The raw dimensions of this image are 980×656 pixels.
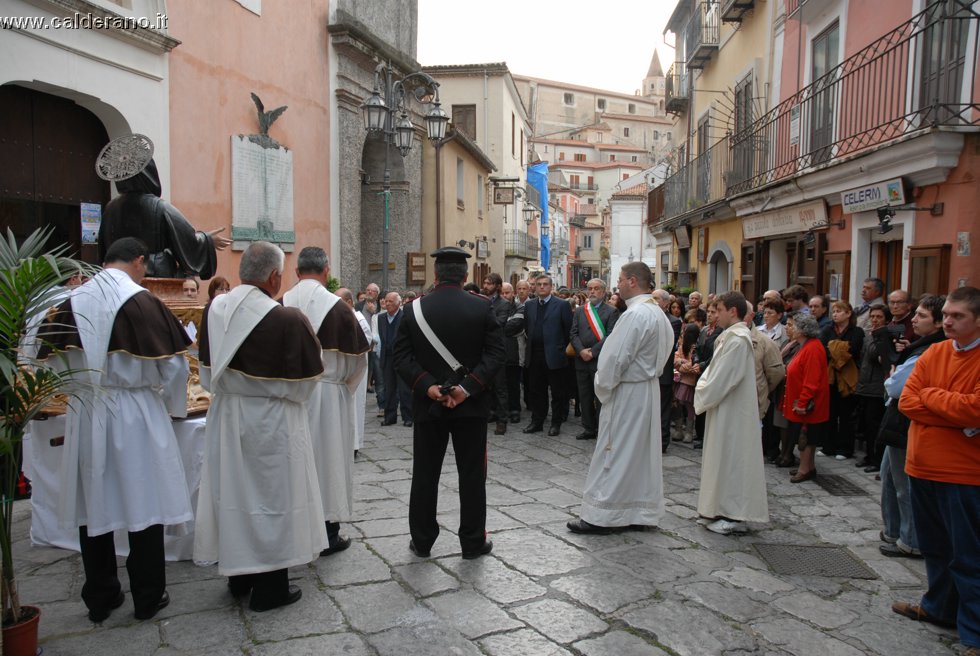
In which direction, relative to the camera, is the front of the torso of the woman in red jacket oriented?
to the viewer's left

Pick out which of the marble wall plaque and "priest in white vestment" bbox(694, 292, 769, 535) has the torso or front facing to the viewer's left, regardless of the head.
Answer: the priest in white vestment

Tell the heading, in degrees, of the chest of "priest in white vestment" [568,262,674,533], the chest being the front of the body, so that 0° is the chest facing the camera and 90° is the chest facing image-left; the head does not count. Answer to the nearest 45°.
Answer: approximately 90°

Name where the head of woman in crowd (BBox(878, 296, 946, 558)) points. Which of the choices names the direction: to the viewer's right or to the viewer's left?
to the viewer's left

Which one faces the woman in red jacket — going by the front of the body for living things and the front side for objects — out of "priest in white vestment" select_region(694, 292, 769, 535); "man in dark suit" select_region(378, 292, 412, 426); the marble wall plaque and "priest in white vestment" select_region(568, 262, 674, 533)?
the marble wall plaque

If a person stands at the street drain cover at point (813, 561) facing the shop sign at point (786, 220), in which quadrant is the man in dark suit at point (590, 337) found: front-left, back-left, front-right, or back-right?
front-left

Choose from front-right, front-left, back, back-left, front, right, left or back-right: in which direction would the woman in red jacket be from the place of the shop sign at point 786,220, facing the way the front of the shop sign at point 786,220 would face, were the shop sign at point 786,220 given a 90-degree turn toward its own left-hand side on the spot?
front-right

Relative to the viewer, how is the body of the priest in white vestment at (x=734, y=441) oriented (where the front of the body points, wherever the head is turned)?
to the viewer's left

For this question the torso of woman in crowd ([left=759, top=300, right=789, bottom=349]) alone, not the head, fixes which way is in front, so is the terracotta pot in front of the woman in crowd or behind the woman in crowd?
in front

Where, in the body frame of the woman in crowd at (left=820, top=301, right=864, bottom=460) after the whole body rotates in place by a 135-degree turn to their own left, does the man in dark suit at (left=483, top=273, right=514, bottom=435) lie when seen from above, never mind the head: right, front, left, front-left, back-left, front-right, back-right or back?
back

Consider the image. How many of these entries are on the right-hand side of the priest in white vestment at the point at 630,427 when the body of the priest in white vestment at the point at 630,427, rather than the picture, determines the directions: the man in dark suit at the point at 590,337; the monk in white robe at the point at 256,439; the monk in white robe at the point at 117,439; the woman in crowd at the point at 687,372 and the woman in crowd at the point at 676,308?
3

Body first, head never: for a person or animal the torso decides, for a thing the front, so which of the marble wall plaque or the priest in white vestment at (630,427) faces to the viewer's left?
the priest in white vestment

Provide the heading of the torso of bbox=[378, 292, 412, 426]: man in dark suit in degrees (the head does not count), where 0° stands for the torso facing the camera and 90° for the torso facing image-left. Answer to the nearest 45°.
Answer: approximately 45°

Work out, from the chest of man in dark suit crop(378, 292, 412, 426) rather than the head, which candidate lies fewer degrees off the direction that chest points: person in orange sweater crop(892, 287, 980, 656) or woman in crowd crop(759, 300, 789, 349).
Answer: the person in orange sweater

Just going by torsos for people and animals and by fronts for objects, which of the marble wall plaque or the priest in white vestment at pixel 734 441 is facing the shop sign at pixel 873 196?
the marble wall plaque

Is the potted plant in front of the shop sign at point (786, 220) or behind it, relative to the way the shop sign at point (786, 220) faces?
in front

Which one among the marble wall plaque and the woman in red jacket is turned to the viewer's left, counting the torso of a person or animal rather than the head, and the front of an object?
the woman in red jacket
